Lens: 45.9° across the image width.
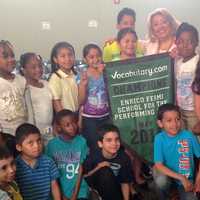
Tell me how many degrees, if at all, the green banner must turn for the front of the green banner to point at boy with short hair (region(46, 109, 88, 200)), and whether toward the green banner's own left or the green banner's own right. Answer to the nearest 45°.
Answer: approximately 45° to the green banner's own right

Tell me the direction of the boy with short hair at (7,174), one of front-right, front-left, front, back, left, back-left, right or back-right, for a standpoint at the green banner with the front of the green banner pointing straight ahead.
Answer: front-right

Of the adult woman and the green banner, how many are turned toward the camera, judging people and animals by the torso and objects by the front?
2

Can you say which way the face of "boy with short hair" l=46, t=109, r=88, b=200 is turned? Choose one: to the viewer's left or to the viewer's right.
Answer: to the viewer's right

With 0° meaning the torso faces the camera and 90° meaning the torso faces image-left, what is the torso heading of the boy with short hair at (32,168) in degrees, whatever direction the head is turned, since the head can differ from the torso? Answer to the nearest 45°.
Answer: approximately 315°

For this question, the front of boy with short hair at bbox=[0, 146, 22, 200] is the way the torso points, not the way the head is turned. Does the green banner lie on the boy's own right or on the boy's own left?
on the boy's own left
